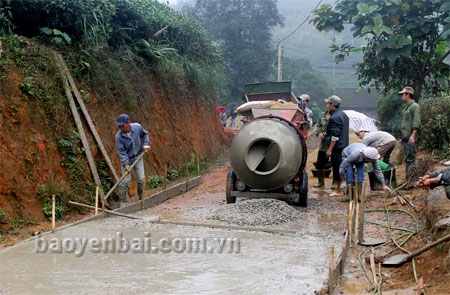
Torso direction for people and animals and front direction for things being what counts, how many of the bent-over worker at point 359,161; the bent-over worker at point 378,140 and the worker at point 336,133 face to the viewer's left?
2

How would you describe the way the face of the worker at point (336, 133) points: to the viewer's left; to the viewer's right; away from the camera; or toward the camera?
to the viewer's left

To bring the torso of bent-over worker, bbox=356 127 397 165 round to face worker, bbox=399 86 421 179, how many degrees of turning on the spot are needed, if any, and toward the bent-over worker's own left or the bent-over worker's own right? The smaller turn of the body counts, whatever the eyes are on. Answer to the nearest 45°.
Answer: approximately 135° to the bent-over worker's own left

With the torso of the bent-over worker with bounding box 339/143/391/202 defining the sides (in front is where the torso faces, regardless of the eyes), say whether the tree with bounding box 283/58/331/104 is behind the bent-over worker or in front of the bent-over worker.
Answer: behind

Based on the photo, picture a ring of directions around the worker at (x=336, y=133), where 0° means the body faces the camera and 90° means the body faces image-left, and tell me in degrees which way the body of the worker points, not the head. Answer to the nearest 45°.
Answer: approximately 90°

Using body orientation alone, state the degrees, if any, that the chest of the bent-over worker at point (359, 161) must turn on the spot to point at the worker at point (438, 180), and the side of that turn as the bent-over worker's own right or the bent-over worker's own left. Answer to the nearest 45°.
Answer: approximately 45° to the bent-over worker's own right

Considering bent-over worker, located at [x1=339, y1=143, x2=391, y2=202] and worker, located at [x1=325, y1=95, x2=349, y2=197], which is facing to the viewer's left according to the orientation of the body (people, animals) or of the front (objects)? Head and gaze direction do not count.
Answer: the worker

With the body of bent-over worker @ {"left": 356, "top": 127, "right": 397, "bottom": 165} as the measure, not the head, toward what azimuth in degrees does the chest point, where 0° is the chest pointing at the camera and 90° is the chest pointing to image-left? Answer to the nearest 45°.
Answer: approximately 90°
